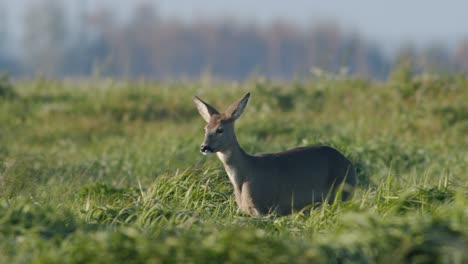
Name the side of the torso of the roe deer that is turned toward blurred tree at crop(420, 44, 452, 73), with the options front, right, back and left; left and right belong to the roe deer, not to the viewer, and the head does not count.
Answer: right

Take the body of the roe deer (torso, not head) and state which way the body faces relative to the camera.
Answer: to the viewer's left
